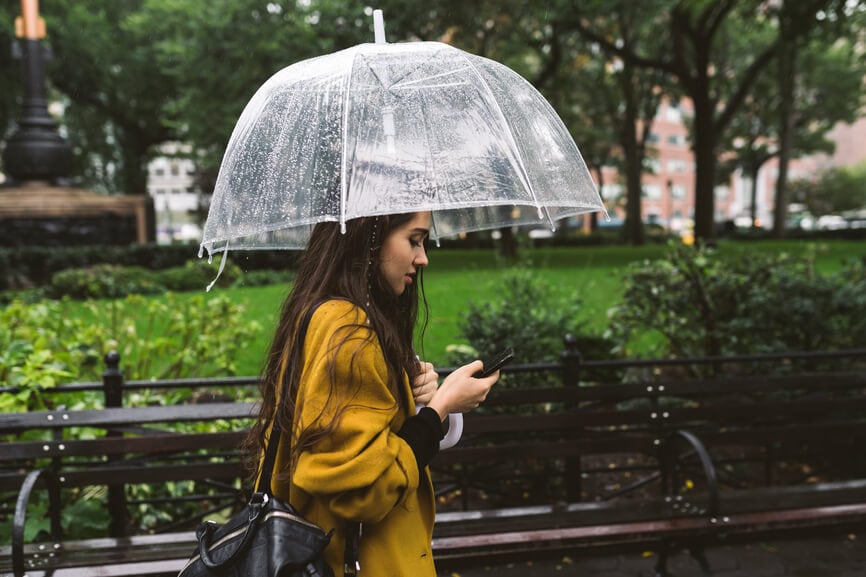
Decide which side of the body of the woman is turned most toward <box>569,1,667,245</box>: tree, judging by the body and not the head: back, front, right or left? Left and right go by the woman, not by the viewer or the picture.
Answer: left

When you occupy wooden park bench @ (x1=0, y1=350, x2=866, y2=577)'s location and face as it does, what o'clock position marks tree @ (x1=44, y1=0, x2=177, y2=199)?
The tree is roughly at 5 o'clock from the wooden park bench.

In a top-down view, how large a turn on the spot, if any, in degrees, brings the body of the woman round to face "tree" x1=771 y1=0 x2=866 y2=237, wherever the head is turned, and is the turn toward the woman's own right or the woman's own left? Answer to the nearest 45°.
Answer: approximately 45° to the woman's own left

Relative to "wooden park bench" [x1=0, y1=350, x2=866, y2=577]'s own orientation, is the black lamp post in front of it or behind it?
behind

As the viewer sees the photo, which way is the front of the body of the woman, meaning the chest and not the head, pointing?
to the viewer's right

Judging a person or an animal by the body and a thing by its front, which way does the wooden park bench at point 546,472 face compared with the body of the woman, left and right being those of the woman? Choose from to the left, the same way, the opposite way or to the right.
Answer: to the right

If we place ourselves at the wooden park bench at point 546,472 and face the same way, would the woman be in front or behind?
in front

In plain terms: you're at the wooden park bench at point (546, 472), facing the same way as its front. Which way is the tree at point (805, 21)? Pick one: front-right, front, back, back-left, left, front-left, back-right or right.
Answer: back-left

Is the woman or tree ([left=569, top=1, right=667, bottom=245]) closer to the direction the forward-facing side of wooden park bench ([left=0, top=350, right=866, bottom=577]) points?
the woman

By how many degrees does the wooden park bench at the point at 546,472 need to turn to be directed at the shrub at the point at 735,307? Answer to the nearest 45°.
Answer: approximately 135° to its left

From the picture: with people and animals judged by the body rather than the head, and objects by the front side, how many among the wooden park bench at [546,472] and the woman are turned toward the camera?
1

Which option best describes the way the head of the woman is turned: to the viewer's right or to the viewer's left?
to the viewer's right

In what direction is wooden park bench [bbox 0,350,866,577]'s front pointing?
toward the camera

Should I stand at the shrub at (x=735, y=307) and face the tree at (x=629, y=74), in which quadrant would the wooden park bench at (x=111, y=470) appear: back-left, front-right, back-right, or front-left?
back-left
